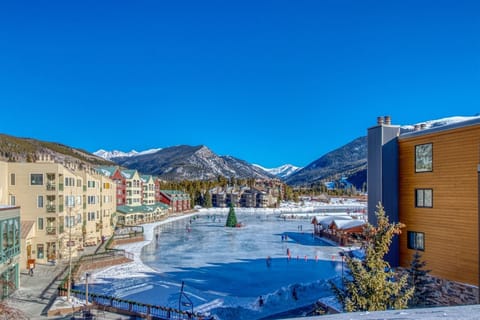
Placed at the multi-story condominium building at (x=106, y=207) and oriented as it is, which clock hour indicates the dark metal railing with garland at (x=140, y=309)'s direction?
The dark metal railing with garland is roughly at 3 o'clock from the multi-story condominium building.

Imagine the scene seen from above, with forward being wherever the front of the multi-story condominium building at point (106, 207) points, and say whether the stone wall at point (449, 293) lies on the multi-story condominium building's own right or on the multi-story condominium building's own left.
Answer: on the multi-story condominium building's own right

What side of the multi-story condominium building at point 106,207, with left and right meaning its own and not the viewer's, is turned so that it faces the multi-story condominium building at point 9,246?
right
